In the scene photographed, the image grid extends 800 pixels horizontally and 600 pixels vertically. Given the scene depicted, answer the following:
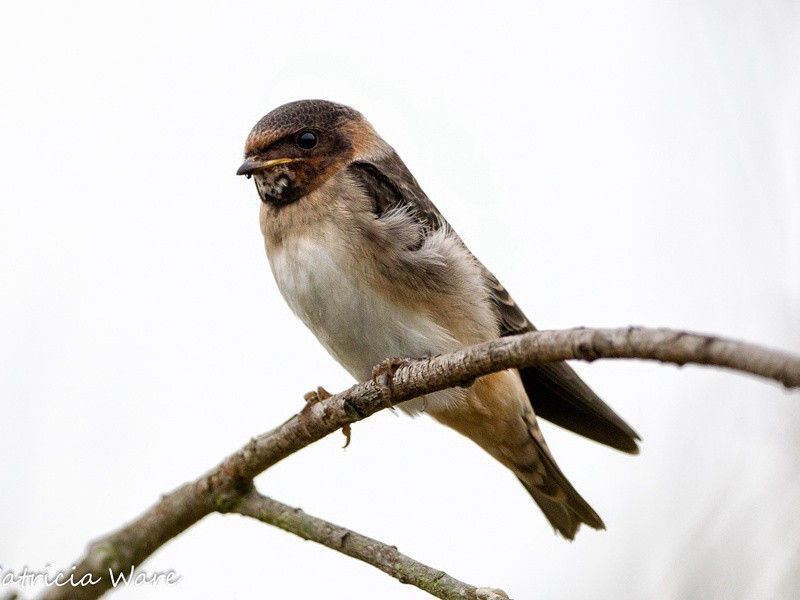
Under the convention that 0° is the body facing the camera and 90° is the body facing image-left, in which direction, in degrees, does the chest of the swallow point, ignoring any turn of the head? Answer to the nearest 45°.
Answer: approximately 45°

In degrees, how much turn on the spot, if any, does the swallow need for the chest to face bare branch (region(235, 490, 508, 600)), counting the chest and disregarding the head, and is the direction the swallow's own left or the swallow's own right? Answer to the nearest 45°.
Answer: approximately 45° to the swallow's own left
